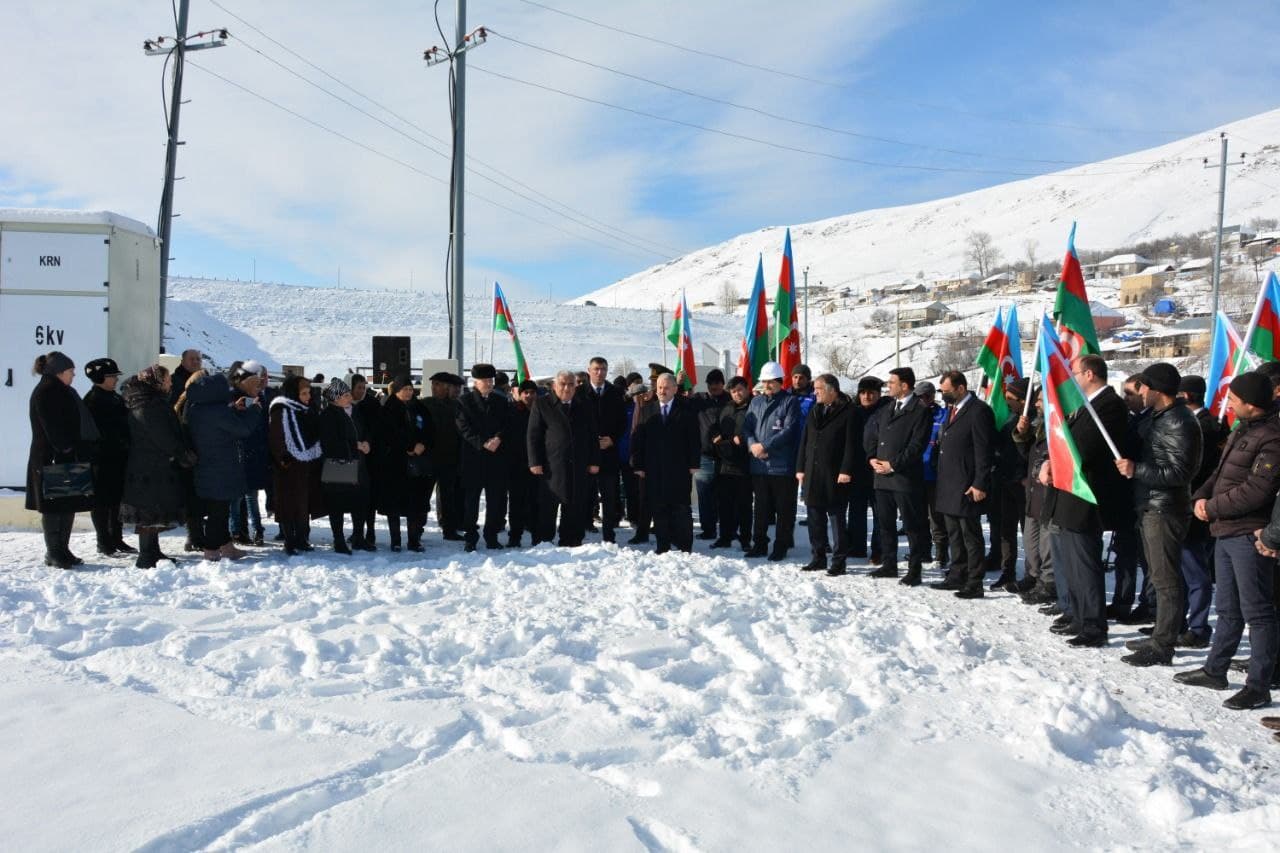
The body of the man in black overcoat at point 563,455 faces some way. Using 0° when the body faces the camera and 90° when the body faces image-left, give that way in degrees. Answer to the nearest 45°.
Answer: approximately 0°

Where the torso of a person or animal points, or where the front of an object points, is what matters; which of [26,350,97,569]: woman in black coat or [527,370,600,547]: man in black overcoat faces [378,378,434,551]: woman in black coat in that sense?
[26,350,97,569]: woman in black coat

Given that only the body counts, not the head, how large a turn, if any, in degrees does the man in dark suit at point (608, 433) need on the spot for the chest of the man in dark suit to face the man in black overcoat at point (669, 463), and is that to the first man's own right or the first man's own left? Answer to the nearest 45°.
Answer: approximately 45° to the first man's own left

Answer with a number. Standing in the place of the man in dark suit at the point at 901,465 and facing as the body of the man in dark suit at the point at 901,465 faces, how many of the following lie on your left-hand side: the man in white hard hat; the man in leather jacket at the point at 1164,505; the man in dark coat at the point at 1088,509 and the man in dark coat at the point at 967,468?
3

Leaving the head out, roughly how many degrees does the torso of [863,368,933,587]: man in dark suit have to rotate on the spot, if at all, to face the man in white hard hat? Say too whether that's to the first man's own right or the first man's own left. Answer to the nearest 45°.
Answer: approximately 90° to the first man's own right

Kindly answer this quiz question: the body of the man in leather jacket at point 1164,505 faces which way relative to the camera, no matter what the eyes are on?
to the viewer's left

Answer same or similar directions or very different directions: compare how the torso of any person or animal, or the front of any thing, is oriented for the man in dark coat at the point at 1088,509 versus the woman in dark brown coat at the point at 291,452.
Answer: very different directions

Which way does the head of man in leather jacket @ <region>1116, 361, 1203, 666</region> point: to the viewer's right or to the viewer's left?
to the viewer's left

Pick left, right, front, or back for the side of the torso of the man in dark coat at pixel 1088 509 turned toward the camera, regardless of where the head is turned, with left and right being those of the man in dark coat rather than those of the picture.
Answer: left

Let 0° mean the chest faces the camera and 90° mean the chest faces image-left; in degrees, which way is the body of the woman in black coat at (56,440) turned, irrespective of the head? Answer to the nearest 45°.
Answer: approximately 270°
